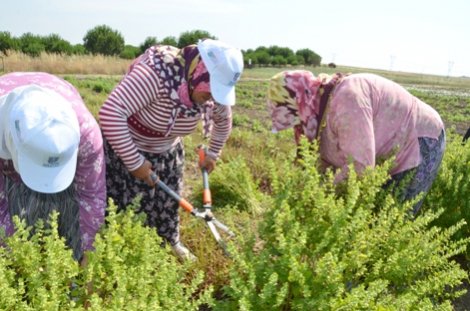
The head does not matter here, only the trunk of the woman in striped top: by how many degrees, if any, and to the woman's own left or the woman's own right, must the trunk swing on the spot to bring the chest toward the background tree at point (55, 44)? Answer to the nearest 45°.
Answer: approximately 135° to the woman's own left

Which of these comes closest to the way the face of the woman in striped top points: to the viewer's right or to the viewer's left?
to the viewer's right

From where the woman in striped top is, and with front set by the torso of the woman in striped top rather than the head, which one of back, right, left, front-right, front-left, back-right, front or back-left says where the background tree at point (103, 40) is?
back-left

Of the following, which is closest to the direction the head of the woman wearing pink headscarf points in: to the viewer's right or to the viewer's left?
to the viewer's left

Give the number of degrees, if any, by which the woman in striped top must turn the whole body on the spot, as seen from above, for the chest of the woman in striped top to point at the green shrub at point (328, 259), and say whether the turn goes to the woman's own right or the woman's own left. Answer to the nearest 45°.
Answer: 0° — they already face it

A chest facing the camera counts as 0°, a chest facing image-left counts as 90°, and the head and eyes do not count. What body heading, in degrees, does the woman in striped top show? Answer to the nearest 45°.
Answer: approximately 315°
